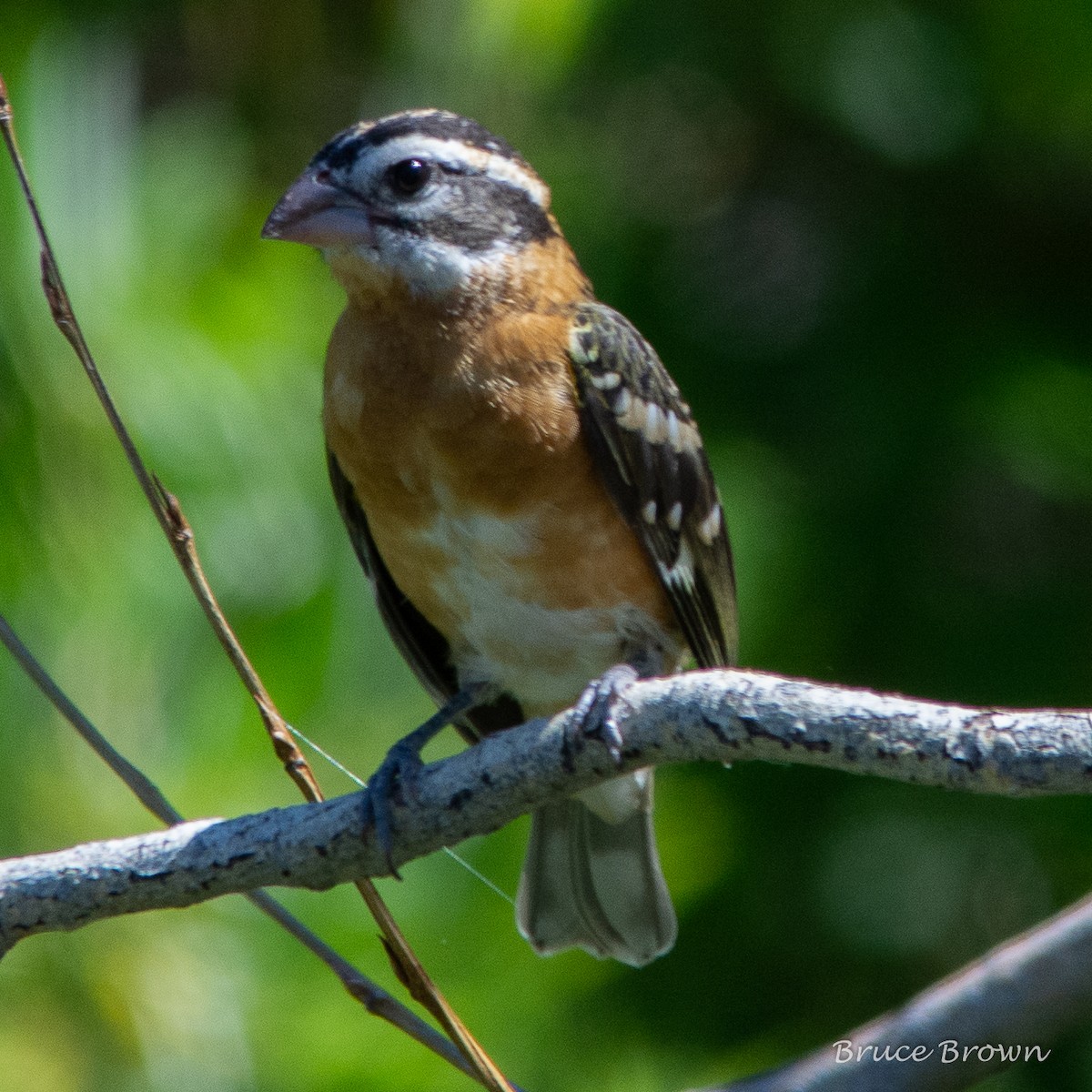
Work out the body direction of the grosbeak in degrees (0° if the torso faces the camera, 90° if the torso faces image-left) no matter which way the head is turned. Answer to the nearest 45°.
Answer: approximately 45°
